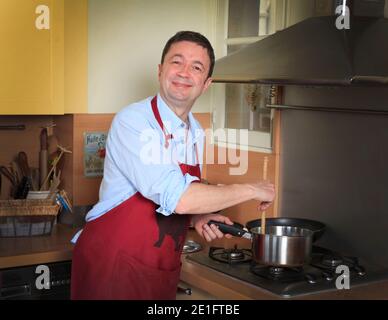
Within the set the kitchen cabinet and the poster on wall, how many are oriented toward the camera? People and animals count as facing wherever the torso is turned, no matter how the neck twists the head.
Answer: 2

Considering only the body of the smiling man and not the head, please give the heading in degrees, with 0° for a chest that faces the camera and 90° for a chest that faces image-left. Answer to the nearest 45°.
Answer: approximately 315°

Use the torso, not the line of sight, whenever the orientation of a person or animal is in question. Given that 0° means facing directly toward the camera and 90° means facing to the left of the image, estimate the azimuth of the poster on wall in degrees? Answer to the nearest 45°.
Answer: approximately 0°

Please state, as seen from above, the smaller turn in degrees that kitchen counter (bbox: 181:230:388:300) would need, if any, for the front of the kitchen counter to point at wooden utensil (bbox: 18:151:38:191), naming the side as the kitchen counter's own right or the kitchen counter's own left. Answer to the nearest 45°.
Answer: approximately 90° to the kitchen counter's own right

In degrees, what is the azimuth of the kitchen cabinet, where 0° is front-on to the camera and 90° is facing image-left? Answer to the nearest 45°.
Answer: approximately 0°

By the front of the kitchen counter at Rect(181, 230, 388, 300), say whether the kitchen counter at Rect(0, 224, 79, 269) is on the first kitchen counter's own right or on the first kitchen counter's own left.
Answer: on the first kitchen counter's own right

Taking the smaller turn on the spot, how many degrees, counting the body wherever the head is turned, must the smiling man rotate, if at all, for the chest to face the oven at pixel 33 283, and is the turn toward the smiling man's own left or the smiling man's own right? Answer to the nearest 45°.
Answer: approximately 180°

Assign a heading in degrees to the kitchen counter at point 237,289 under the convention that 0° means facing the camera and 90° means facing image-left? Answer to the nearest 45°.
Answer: approximately 45°
